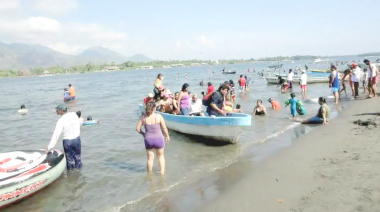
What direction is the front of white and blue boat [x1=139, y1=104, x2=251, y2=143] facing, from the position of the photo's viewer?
facing the viewer and to the right of the viewer

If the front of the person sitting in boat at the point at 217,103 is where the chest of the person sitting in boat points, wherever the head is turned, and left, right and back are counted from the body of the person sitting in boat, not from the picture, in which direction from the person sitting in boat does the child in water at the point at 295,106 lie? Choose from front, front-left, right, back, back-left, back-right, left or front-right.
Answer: front-left

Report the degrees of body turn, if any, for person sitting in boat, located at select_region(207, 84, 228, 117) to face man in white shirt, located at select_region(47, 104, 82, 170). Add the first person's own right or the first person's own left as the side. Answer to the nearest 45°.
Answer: approximately 135° to the first person's own right

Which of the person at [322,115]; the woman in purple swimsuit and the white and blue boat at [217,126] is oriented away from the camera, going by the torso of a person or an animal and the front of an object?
the woman in purple swimsuit

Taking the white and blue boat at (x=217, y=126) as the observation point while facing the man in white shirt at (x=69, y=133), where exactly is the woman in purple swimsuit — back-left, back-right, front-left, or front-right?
front-left

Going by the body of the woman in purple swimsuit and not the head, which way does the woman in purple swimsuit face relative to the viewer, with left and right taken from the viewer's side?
facing away from the viewer

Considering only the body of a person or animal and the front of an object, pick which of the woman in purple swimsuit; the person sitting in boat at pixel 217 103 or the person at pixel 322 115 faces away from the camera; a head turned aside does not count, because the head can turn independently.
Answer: the woman in purple swimsuit

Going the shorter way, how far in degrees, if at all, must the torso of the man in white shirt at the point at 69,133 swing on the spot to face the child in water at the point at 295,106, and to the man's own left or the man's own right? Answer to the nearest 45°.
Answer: approximately 135° to the man's own right

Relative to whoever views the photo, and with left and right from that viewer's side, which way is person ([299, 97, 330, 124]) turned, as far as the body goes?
facing to the left of the viewer

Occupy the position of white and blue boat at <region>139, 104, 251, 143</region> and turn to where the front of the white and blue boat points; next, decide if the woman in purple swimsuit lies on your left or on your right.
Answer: on your right
